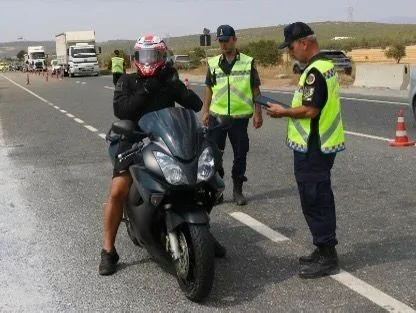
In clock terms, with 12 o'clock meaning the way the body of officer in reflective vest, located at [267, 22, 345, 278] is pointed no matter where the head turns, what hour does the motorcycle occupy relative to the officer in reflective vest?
The motorcycle is roughly at 11 o'clock from the officer in reflective vest.

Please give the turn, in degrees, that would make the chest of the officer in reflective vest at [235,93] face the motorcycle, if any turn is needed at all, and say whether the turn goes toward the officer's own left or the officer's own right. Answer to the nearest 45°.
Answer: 0° — they already face it

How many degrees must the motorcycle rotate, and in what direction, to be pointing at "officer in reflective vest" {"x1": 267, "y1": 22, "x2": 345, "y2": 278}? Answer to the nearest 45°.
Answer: approximately 45° to its left

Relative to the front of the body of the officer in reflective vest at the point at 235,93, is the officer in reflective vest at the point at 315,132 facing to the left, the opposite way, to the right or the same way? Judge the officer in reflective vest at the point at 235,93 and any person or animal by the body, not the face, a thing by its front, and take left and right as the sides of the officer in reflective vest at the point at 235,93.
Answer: to the right

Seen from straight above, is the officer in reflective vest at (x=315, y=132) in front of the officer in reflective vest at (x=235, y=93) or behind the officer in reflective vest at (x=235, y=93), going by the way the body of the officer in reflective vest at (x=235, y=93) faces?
in front

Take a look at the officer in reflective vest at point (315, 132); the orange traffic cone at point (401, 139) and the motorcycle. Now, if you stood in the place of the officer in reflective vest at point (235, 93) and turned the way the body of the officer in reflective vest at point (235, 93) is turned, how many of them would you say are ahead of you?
2

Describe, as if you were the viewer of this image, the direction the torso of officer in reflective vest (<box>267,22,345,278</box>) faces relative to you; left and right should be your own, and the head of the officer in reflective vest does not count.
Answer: facing to the left of the viewer

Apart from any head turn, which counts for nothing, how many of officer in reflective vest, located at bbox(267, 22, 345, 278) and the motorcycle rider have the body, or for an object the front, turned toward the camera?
1

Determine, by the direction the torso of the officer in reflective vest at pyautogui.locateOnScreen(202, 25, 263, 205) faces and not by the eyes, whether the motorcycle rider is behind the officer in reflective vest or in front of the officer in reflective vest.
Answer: in front

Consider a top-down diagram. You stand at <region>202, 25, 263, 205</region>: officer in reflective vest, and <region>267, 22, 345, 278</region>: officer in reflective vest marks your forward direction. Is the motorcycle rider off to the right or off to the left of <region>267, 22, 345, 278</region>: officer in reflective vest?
right

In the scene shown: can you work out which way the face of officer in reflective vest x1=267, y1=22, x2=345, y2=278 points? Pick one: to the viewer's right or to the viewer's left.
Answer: to the viewer's left

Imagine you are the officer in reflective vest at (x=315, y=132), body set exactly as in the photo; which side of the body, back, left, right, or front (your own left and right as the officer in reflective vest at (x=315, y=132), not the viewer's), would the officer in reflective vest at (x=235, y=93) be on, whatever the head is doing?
right

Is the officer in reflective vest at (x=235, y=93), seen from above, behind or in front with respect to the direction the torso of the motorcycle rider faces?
behind
